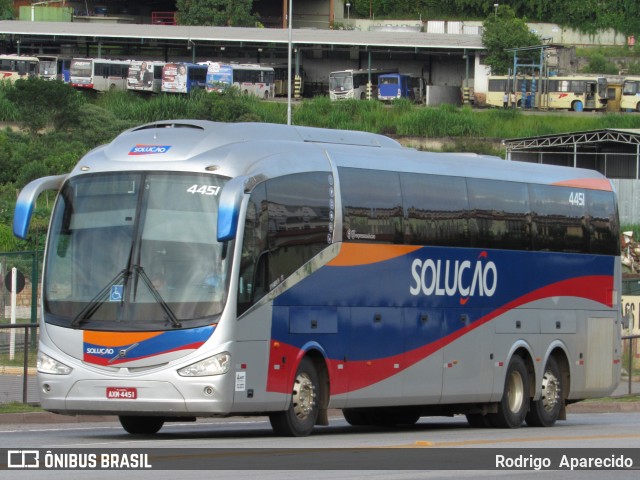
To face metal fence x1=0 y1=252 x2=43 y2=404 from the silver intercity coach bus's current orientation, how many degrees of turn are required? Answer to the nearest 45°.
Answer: approximately 90° to its right

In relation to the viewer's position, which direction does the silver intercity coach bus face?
facing the viewer and to the left of the viewer
